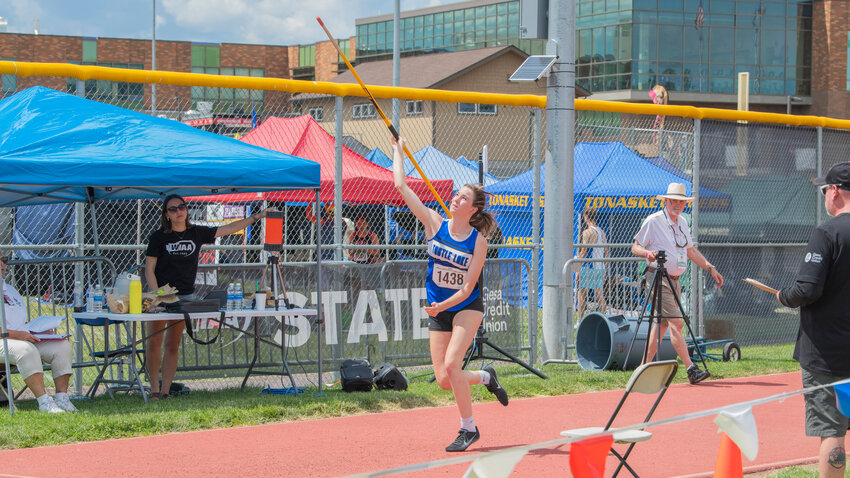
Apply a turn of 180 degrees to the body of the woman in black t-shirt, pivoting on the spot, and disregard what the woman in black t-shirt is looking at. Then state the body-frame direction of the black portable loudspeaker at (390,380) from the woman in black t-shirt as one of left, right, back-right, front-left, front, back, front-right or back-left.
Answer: right

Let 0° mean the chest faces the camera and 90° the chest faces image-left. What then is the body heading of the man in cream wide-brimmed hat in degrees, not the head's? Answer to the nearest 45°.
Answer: approximately 315°

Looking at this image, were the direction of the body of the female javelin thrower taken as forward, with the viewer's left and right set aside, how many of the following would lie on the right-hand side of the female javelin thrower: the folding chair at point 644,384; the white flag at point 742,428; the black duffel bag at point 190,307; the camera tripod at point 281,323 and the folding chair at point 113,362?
3

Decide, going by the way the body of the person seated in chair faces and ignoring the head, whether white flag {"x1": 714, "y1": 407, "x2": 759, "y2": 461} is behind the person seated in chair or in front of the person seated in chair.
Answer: in front

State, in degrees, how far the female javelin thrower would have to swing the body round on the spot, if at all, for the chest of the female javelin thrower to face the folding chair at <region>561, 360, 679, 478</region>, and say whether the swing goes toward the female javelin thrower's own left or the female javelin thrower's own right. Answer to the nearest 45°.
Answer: approximately 90° to the female javelin thrower's own left

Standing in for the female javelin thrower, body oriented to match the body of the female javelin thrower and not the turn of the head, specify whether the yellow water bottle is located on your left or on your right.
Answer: on your right

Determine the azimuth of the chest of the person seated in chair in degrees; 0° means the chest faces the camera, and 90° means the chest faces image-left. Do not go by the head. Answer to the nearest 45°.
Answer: approximately 315°

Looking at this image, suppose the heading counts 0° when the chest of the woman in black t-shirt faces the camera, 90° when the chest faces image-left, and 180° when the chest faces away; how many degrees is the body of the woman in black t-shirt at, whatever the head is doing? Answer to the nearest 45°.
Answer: approximately 0°

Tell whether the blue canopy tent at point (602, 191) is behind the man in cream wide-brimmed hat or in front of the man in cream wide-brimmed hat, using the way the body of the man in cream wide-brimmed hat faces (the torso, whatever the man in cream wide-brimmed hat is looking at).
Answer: behind

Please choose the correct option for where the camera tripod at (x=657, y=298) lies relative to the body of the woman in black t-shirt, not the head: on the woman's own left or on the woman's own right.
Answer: on the woman's own left

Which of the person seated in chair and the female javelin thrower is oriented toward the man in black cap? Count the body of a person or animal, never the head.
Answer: the person seated in chair
